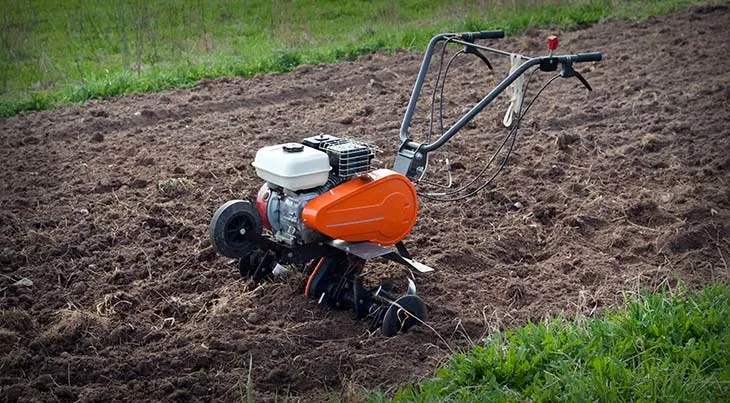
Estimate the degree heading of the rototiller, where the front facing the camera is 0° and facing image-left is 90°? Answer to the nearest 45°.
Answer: approximately 45°
